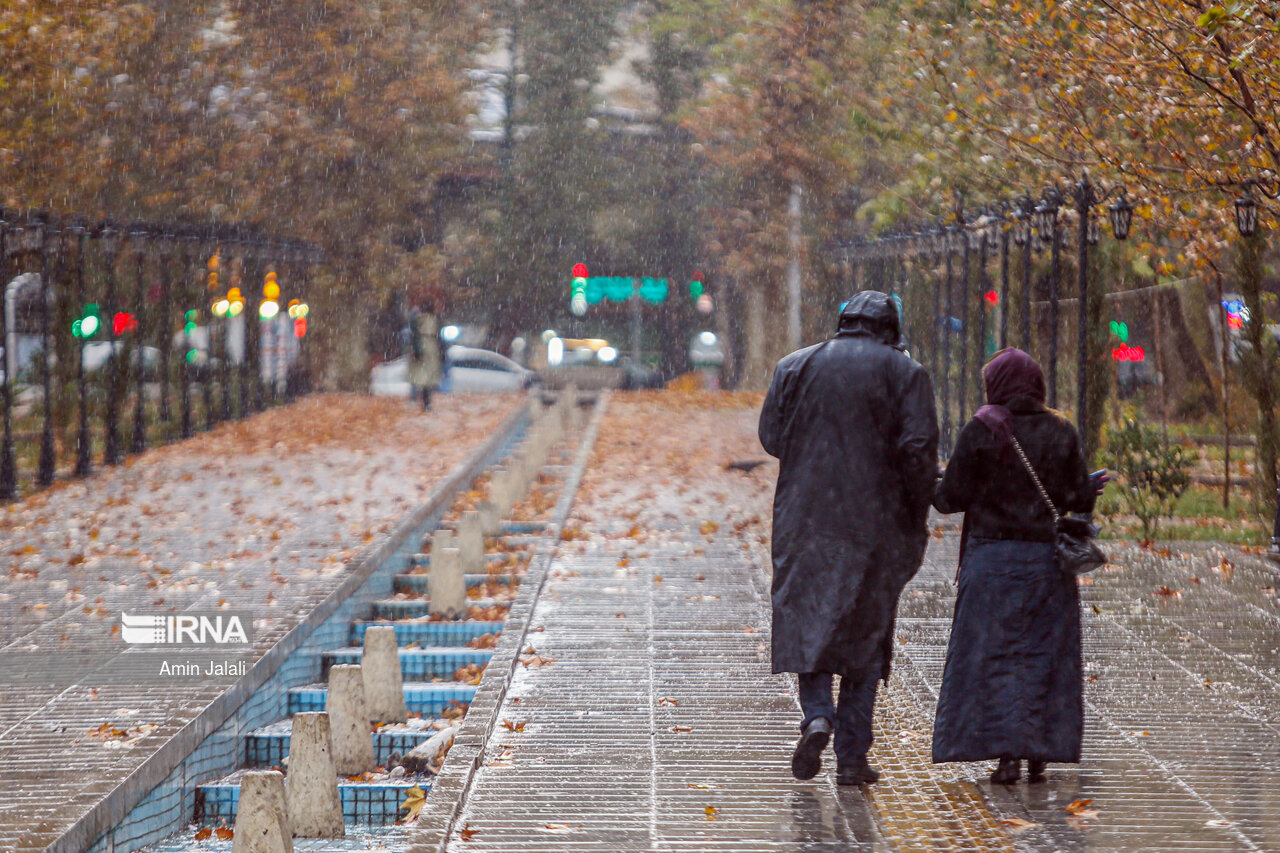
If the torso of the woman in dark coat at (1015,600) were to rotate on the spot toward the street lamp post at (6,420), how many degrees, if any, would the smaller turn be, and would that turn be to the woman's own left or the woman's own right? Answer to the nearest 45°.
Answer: approximately 45° to the woman's own left

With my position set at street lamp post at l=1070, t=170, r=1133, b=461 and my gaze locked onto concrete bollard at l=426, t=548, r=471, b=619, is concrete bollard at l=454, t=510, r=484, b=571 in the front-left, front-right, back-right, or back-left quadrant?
front-right

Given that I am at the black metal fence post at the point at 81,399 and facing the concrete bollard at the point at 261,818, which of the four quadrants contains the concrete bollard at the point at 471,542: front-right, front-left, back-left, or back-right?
front-left

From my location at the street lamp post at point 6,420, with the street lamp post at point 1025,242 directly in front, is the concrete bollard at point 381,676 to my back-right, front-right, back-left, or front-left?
front-right

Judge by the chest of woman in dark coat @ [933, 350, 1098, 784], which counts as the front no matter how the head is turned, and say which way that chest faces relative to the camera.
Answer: away from the camera

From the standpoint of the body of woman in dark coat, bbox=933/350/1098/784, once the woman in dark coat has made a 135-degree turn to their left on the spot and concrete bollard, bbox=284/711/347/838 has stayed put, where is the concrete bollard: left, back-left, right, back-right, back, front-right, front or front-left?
front-right

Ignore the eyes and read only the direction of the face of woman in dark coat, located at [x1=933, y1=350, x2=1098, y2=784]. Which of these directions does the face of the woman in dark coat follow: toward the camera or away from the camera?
away from the camera

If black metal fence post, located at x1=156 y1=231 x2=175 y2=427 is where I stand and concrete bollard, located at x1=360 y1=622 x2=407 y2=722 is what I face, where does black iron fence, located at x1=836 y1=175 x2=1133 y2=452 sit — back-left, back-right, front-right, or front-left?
front-left

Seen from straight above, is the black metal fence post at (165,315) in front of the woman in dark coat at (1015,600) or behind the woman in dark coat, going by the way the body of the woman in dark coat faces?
in front

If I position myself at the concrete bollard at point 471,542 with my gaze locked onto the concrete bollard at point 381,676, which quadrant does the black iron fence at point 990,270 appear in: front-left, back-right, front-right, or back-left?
back-left

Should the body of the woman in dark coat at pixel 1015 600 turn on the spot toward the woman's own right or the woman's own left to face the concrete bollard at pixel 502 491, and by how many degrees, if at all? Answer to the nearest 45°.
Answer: approximately 45° to the woman's own left

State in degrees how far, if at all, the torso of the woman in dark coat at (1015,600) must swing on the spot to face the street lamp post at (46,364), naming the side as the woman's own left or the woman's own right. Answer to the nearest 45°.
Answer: approximately 45° to the woman's own left

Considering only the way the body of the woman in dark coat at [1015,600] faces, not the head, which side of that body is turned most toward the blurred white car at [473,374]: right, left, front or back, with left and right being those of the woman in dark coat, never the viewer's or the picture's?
front

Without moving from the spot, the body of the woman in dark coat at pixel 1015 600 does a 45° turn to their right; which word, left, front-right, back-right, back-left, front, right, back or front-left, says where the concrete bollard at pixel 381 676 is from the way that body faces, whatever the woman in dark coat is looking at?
left

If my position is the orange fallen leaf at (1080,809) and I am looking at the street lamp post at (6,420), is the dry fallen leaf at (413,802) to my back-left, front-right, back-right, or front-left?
front-left

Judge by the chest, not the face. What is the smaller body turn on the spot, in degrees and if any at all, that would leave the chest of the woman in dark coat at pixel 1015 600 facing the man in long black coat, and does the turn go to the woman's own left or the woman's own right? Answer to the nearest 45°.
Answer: approximately 90° to the woman's own left

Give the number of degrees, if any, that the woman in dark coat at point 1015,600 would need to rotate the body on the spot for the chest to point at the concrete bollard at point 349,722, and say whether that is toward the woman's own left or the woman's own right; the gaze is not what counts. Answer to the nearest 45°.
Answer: approximately 45° to the woman's own left

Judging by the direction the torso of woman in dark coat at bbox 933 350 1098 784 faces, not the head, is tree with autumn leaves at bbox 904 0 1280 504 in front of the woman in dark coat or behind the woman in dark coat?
in front

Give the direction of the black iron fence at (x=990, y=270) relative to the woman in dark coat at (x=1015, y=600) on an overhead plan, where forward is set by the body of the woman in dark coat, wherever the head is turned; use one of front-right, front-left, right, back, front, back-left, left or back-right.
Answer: front
